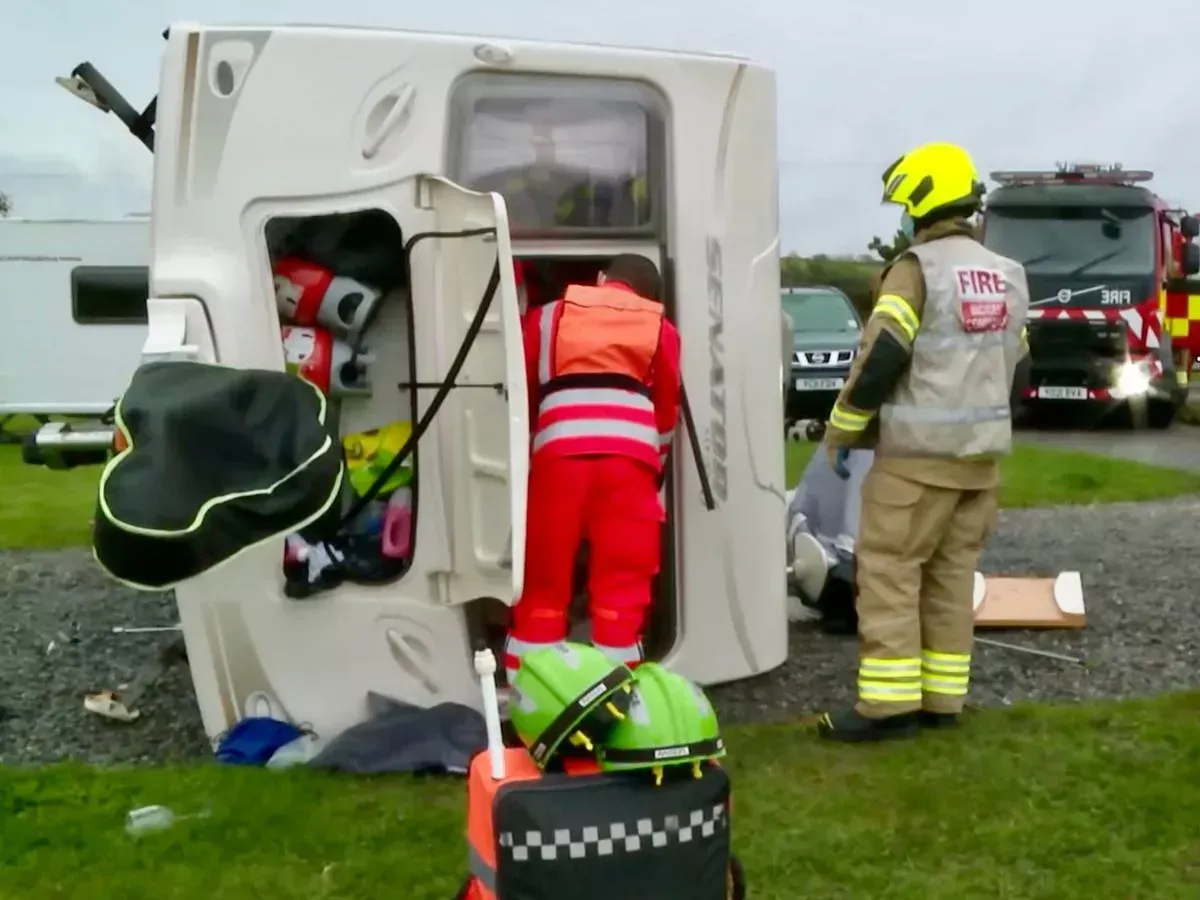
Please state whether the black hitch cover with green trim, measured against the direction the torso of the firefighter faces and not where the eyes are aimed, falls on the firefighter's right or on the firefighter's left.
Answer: on the firefighter's left

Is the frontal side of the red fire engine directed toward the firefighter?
yes

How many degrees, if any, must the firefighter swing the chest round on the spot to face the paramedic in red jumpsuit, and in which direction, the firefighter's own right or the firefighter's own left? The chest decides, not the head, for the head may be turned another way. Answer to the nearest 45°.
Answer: approximately 45° to the firefighter's own left

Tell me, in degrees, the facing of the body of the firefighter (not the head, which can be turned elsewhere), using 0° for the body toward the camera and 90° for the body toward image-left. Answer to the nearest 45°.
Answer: approximately 135°

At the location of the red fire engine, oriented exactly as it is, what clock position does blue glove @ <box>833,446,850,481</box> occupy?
The blue glove is roughly at 12 o'clock from the red fire engine.

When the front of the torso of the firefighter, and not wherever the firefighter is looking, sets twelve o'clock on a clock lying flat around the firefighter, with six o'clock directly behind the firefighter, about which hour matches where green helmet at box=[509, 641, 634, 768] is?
The green helmet is roughly at 8 o'clock from the firefighter.

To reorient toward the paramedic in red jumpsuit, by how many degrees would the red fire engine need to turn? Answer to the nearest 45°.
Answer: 0° — it already faces them

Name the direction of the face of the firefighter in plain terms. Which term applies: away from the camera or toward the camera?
away from the camera

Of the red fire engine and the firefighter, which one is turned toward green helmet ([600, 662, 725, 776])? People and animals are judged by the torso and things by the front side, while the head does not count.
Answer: the red fire engine

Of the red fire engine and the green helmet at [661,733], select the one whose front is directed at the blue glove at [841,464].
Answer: the red fire engine

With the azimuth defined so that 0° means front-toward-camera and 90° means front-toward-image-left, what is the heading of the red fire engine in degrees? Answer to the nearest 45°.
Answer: approximately 0°

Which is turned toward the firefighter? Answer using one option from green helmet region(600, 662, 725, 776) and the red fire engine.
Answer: the red fire engine
